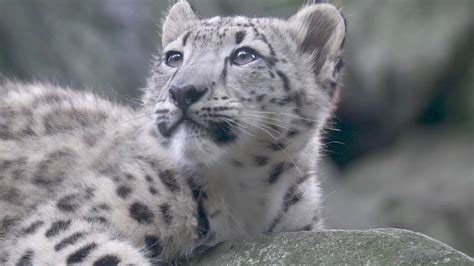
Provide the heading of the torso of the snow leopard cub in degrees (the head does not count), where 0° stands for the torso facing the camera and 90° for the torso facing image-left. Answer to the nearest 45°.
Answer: approximately 315°

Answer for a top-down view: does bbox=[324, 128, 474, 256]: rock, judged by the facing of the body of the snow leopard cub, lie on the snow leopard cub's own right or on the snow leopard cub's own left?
on the snow leopard cub's own left

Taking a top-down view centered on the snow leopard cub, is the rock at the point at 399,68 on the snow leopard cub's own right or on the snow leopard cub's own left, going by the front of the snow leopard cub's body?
on the snow leopard cub's own left
